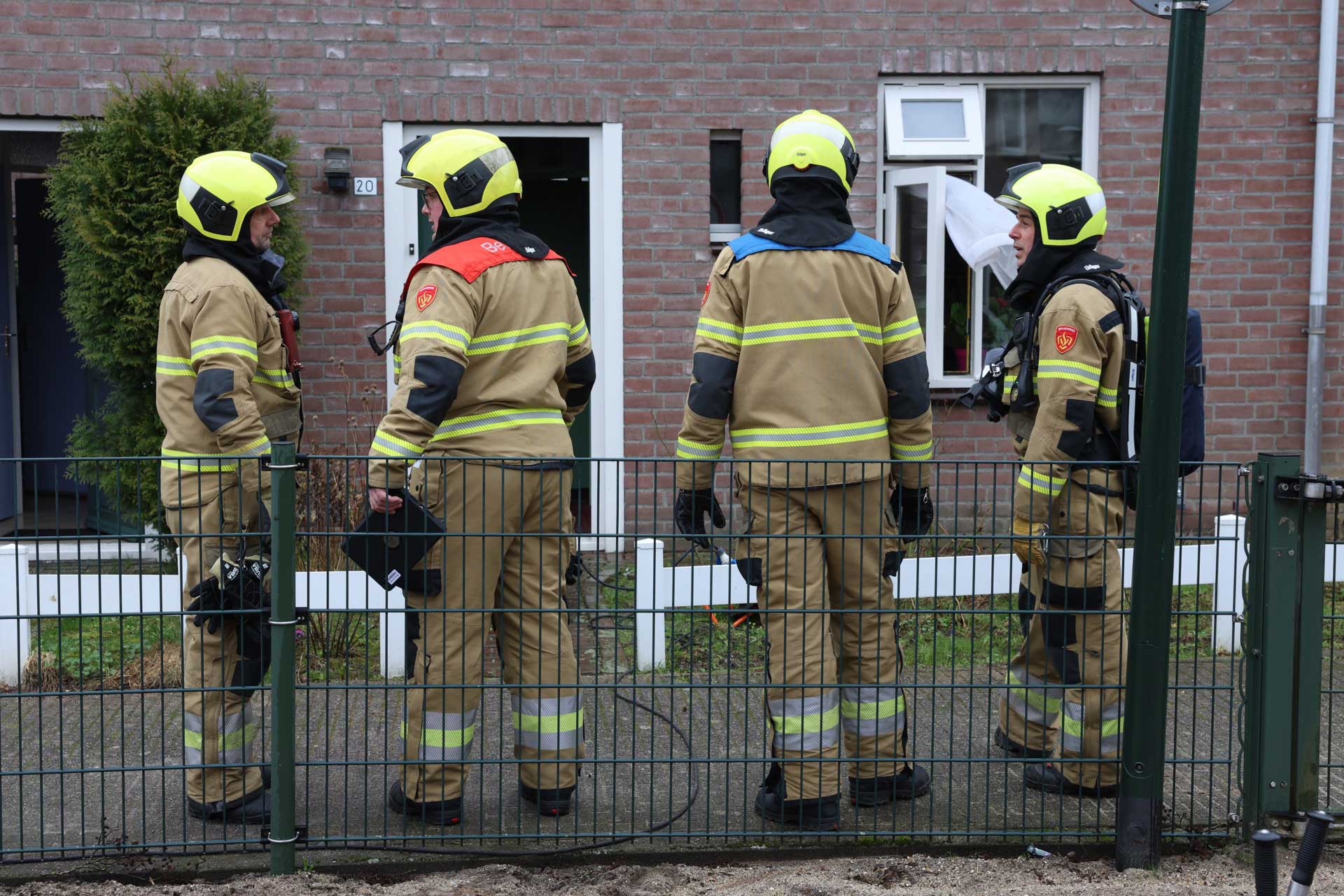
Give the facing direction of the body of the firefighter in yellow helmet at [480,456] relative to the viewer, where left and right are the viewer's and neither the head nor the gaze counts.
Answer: facing away from the viewer and to the left of the viewer

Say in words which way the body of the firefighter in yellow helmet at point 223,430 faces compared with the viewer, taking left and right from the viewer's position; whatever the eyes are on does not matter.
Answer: facing to the right of the viewer

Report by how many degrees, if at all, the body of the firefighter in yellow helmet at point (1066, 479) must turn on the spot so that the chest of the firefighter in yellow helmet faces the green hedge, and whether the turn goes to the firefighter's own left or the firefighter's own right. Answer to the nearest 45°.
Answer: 0° — they already face it

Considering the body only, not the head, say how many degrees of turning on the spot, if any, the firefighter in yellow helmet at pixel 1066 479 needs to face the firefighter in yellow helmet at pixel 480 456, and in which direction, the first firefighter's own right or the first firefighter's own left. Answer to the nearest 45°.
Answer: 0° — they already face them

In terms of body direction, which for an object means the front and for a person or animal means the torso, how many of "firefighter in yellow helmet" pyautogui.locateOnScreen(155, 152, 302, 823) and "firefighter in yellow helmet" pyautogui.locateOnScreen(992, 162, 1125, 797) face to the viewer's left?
1

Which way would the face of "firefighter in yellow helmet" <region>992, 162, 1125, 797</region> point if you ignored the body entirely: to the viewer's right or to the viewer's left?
to the viewer's left

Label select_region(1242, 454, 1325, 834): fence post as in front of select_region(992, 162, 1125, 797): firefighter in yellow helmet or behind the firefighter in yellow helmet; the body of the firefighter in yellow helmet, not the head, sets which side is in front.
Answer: behind

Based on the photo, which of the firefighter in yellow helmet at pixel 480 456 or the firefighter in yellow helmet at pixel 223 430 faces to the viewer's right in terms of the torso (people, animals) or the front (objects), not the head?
the firefighter in yellow helmet at pixel 223 430

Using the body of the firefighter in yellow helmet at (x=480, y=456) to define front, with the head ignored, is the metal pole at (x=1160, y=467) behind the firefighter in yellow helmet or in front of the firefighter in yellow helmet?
behind

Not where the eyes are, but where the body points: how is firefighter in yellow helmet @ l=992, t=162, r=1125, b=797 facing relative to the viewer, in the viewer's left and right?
facing to the left of the viewer

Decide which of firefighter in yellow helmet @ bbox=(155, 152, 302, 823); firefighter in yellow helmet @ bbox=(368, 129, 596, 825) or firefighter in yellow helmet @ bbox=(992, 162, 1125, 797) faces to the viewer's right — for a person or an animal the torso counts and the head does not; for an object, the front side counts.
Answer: firefighter in yellow helmet @ bbox=(155, 152, 302, 823)

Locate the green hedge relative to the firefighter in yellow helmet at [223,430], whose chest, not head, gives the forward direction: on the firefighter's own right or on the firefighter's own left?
on the firefighter's own left

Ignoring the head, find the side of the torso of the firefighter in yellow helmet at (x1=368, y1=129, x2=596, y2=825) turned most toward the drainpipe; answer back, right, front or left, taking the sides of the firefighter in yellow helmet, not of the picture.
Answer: right
